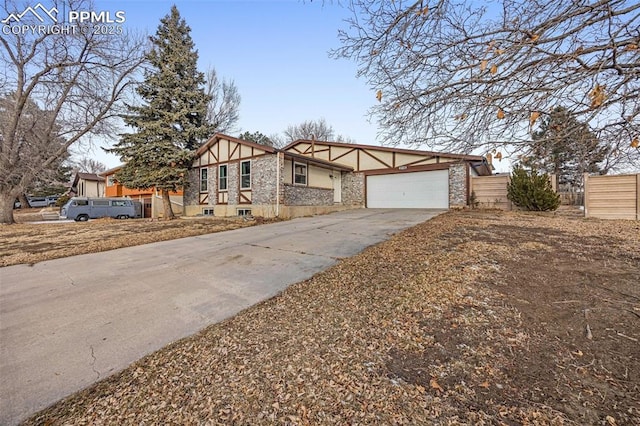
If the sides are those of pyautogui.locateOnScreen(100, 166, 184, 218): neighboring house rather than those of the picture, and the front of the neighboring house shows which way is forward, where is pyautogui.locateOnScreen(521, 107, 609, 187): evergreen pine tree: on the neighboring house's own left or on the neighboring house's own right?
on the neighboring house's own left

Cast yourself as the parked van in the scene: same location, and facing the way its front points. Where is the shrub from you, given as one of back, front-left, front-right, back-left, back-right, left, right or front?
back-left

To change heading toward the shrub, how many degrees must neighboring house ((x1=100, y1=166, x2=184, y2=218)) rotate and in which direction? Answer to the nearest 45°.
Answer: approximately 90° to its left

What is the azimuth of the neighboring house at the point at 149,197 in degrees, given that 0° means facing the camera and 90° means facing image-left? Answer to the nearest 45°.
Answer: approximately 45°

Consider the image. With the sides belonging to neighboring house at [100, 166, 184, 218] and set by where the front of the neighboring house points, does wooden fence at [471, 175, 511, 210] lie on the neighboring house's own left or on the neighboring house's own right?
on the neighboring house's own left

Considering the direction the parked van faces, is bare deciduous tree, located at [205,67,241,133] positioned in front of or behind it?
behind

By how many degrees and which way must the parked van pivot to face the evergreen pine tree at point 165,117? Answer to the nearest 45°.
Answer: approximately 135° to its left

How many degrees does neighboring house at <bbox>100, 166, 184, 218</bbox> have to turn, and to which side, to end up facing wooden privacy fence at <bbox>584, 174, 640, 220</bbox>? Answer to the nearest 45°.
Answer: approximately 90° to its left

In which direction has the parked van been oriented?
to the viewer's left
